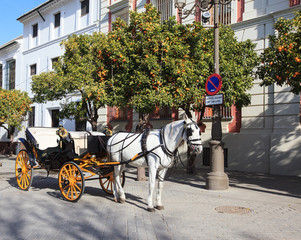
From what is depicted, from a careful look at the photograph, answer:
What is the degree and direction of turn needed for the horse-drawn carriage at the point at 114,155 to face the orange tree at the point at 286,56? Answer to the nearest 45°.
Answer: approximately 45° to its left

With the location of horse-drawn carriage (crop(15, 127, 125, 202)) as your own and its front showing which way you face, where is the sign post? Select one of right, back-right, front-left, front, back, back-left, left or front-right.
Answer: front-left

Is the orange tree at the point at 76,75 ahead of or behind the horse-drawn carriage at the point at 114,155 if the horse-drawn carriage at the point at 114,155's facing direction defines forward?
behind

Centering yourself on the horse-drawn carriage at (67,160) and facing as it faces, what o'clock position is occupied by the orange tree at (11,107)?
The orange tree is roughly at 7 o'clock from the horse-drawn carriage.

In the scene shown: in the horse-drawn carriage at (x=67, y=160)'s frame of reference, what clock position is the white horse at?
The white horse is roughly at 12 o'clock from the horse-drawn carriage.

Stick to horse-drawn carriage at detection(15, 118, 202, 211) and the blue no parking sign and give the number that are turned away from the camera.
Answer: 0

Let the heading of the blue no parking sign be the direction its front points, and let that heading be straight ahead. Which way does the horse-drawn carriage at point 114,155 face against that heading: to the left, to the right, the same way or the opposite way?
to the left

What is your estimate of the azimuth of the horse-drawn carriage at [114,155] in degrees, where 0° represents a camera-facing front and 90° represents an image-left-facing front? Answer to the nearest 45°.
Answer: approximately 315°

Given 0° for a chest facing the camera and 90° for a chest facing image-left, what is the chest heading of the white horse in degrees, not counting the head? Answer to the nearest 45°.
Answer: approximately 315°

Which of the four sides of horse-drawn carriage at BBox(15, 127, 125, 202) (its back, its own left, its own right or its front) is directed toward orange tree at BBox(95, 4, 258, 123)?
left

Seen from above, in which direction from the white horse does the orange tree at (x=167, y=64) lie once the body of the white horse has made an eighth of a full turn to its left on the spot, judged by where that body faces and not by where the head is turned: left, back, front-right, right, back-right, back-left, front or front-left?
left
